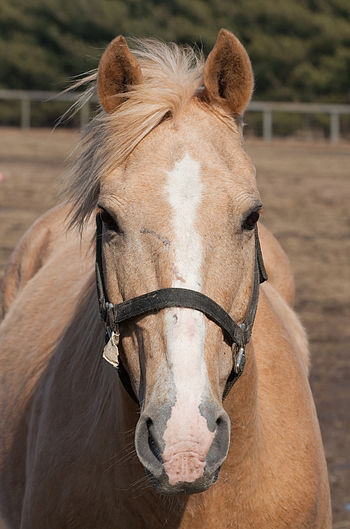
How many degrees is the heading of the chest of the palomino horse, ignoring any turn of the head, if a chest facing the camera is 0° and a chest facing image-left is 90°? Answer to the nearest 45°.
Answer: approximately 0°

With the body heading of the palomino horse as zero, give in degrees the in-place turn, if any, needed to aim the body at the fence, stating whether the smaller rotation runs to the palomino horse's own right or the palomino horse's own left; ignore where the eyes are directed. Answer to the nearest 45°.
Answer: approximately 180°
